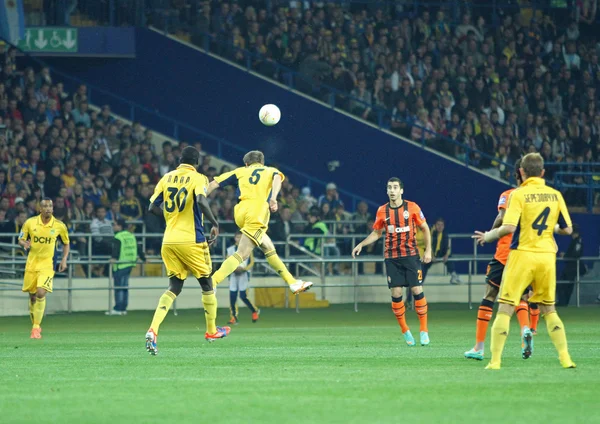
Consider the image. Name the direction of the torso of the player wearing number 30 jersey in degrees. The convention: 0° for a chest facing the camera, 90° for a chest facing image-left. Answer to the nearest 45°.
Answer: approximately 225°

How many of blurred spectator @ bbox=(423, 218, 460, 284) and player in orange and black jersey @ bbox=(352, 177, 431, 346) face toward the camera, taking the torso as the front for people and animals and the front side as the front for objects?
2

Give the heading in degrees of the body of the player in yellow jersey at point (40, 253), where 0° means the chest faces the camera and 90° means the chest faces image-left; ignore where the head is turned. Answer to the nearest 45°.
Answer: approximately 0°

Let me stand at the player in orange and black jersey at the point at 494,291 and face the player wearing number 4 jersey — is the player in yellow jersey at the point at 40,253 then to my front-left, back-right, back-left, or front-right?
back-right

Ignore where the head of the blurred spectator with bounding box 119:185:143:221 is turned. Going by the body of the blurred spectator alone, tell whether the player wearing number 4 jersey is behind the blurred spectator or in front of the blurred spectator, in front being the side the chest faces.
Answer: in front

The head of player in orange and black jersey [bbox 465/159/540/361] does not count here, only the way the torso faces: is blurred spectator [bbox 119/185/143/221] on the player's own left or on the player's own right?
on the player's own right

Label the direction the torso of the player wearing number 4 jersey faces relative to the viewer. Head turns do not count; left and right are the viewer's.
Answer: facing away from the viewer

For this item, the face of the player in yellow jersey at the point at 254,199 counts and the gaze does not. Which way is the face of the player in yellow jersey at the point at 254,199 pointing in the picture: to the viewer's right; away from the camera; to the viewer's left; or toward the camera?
away from the camera
